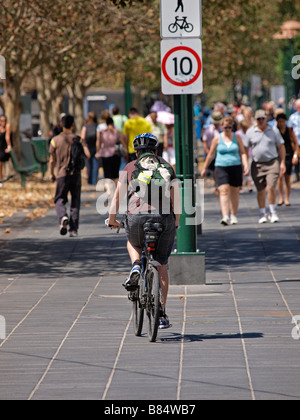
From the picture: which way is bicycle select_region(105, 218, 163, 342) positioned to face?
away from the camera

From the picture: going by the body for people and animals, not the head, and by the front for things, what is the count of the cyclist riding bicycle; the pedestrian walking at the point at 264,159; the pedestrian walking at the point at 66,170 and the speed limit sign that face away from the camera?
2

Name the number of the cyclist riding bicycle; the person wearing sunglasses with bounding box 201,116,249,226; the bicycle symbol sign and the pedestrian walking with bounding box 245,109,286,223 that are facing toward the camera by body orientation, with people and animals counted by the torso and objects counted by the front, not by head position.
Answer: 3

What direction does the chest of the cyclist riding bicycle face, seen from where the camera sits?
away from the camera

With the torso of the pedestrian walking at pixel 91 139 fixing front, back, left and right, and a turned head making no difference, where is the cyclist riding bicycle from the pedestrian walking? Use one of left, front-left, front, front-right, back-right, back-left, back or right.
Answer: back

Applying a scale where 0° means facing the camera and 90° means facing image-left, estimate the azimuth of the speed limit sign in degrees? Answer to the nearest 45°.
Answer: approximately 0°

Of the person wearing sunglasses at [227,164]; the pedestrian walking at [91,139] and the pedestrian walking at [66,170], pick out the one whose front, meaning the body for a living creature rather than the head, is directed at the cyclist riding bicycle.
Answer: the person wearing sunglasses

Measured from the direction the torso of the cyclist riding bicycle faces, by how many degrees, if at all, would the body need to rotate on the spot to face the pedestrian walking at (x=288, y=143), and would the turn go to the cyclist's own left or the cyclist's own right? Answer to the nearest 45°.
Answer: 0° — they already face them

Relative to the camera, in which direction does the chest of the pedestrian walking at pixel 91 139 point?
away from the camera

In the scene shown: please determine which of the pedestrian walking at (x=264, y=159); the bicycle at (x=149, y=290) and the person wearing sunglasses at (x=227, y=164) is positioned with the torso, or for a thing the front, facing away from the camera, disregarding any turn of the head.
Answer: the bicycle

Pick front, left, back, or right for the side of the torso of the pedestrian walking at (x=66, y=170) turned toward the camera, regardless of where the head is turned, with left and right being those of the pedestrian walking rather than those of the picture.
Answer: back
